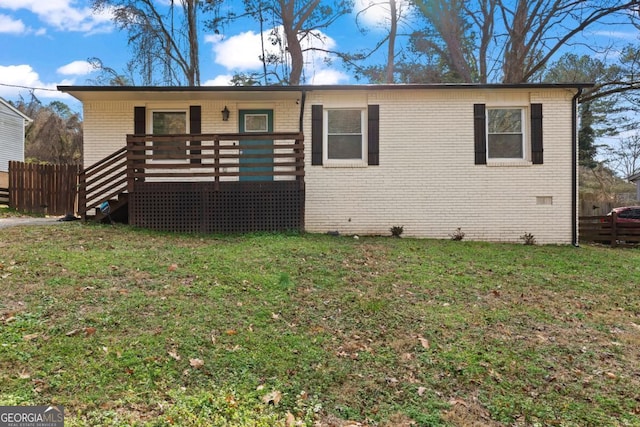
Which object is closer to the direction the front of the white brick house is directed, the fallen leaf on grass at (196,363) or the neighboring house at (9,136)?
the fallen leaf on grass

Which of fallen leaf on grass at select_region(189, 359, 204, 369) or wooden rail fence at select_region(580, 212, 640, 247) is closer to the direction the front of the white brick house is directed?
the fallen leaf on grass

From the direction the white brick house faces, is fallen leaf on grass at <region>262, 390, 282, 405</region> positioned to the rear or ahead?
ahead

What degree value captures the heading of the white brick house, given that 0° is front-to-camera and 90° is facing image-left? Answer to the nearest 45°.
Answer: approximately 0°

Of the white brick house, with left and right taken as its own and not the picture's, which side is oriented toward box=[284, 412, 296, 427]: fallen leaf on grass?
front

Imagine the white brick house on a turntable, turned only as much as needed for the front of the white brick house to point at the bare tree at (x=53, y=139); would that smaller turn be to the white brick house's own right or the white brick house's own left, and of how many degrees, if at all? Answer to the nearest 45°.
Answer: approximately 135° to the white brick house's own right

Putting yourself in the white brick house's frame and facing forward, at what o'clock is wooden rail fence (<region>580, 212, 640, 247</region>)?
The wooden rail fence is roughly at 8 o'clock from the white brick house.

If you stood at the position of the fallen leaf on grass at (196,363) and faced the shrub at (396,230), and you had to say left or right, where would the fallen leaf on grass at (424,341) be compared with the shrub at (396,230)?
right

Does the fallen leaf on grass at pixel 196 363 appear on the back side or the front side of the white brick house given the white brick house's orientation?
on the front side

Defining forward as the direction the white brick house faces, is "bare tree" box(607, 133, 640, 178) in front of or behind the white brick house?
behind

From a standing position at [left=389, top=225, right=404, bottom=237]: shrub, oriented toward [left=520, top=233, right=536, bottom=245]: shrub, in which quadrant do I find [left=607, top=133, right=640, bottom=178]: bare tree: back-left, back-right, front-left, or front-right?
front-left

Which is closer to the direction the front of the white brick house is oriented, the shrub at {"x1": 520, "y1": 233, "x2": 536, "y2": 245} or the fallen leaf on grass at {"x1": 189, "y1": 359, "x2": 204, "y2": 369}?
the fallen leaf on grass
